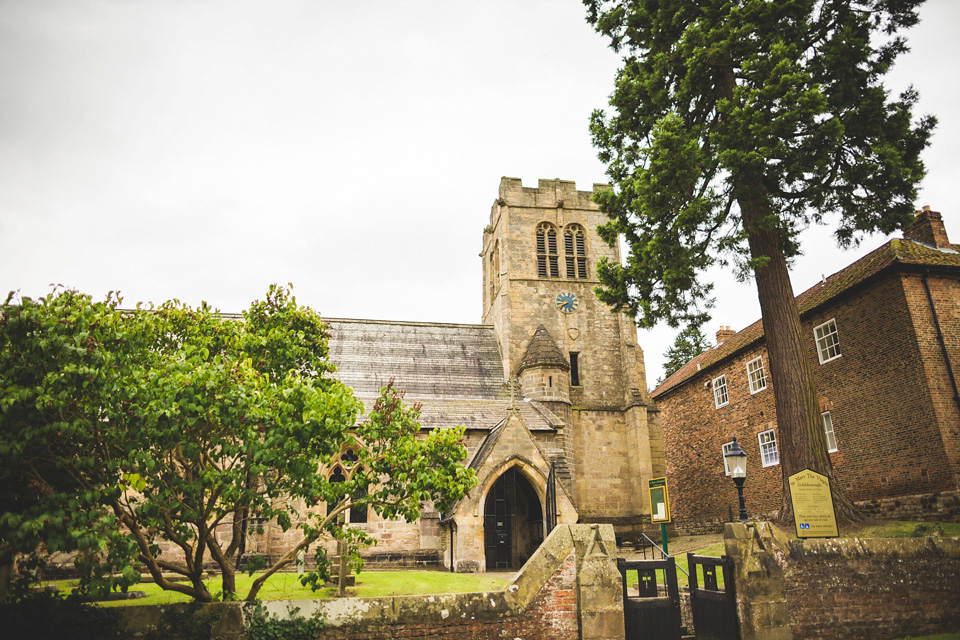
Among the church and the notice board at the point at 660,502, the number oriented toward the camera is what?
2

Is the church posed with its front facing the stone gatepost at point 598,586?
yes

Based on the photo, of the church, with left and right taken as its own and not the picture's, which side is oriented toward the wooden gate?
front

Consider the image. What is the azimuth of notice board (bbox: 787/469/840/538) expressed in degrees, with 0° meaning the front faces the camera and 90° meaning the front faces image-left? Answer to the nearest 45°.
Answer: approximately 0°

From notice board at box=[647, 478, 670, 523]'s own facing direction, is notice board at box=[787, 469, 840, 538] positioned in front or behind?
in front

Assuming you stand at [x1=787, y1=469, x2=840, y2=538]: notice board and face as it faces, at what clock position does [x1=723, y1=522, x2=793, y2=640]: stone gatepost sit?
The stone gatepost is roughly at 1 o'clock from the notice board.

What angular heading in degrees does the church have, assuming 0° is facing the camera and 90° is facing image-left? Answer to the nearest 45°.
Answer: approximately 0°
